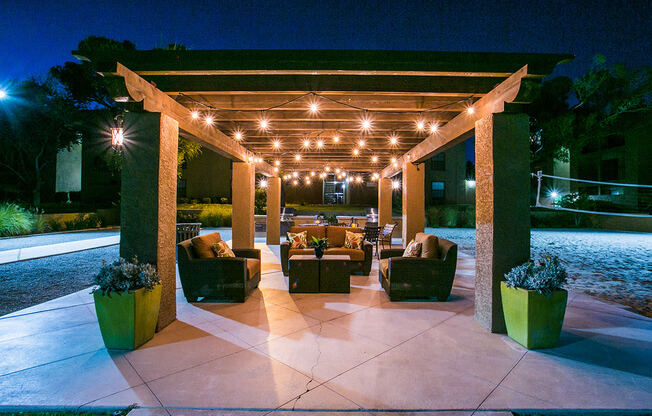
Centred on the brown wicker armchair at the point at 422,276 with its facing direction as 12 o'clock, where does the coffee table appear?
The coffee table is roughly at 12 o'clock from the brown wicker armchair.

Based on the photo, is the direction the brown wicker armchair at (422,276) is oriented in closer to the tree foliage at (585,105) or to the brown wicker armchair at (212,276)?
the brown wicker armchair at (212,276)

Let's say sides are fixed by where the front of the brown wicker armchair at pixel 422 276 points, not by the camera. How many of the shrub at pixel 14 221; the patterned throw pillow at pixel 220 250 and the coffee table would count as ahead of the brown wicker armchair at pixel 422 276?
3

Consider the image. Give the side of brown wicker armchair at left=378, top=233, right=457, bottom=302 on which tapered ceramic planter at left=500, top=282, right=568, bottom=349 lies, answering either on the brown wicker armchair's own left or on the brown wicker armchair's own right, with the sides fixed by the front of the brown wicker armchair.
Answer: on the brown wicker armchair's own left

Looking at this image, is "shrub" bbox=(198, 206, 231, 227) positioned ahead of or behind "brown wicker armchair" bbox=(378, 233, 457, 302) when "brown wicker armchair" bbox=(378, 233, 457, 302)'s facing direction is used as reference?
ahead

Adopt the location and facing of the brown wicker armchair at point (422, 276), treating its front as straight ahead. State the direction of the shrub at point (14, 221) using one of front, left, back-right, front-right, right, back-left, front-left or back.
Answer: front

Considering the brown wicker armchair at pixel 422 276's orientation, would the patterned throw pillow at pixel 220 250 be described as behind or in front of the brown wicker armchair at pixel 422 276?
in front

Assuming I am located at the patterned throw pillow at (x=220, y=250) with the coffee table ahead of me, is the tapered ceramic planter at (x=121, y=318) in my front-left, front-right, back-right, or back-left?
back-right

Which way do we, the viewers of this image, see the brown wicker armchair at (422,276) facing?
facing to the left of the viewer

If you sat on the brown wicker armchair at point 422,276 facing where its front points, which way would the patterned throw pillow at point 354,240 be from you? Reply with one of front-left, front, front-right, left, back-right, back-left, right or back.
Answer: front-right
